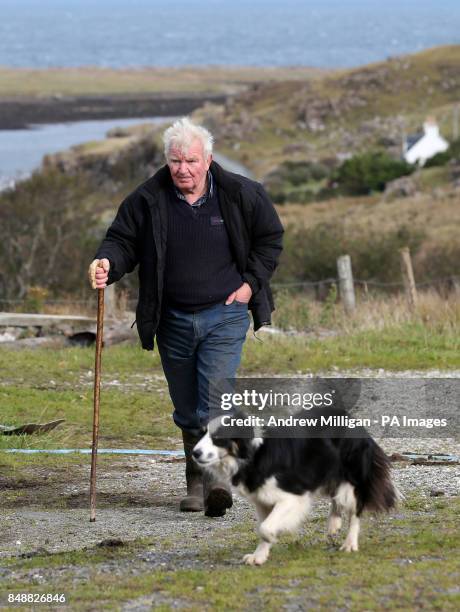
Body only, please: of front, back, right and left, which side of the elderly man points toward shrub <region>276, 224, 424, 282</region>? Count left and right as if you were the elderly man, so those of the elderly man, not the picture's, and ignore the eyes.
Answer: back

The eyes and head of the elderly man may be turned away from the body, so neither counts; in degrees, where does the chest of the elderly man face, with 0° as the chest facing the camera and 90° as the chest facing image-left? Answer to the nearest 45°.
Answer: approximately 0°

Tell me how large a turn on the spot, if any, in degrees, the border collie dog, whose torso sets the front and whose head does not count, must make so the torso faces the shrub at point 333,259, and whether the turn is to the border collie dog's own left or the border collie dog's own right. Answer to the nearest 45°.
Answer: approximately 135° to the border collie dog's own right

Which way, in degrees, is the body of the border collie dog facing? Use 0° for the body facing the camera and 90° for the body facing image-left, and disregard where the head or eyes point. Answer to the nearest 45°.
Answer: approximately 45°

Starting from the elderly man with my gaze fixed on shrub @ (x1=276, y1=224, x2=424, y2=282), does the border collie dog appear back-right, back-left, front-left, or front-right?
back-right
